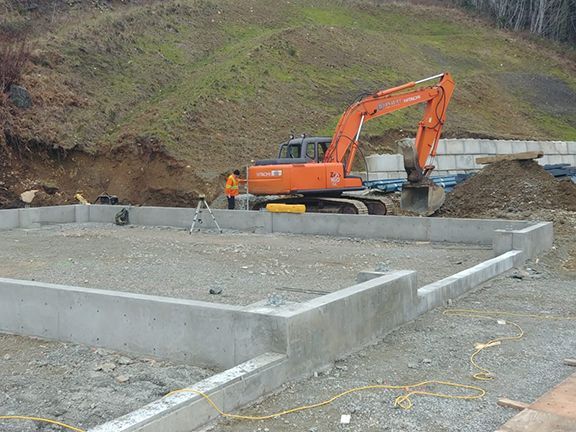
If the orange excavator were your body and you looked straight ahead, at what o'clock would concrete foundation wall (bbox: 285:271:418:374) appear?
The concrete foundation wall is roughly at 3 o'clock from the orange excavator.

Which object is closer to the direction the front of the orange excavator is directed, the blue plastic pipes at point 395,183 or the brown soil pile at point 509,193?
the brown soil pile

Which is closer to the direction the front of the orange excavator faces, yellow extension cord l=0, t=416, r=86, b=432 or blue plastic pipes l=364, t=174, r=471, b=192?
the blue plastic pipes

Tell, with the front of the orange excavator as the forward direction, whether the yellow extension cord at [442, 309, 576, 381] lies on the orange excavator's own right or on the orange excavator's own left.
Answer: on the orange excavator's own right

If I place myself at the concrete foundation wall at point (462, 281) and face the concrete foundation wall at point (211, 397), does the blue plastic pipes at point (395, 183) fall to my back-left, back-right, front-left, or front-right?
back-right

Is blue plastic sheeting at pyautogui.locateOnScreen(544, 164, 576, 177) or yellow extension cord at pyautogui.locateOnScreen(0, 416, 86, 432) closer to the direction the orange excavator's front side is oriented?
the blue plastic sheeting

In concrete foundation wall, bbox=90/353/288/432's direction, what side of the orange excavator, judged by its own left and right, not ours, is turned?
right

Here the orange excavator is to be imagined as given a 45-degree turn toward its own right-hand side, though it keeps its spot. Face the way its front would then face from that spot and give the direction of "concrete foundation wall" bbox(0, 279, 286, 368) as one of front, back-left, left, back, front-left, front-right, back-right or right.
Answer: front-right

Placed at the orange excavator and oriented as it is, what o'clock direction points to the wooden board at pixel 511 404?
The wooden board is roughly at 3 o'clock from the orange excavator.

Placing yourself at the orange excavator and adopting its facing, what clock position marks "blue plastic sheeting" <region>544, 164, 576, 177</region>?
The blue plastic sheeting is roughly at 11 o'clock from the orange excavator.

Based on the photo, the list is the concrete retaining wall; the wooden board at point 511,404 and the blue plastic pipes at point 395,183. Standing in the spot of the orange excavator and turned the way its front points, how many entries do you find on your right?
1

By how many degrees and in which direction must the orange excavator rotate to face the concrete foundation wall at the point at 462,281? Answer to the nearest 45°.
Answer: approximately 90° to its right

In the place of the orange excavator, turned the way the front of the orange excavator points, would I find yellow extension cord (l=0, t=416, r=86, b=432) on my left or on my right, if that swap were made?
on my right

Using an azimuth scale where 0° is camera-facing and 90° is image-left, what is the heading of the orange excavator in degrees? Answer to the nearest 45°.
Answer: approximately 270°

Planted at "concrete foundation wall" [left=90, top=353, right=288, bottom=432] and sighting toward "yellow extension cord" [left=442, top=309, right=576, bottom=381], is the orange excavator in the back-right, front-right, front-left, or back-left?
front-left

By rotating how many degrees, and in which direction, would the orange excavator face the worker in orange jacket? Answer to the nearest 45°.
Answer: approximately 180°

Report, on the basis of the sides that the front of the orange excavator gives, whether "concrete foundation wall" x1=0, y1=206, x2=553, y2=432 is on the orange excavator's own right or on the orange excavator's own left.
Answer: on the orange excavator's own right
